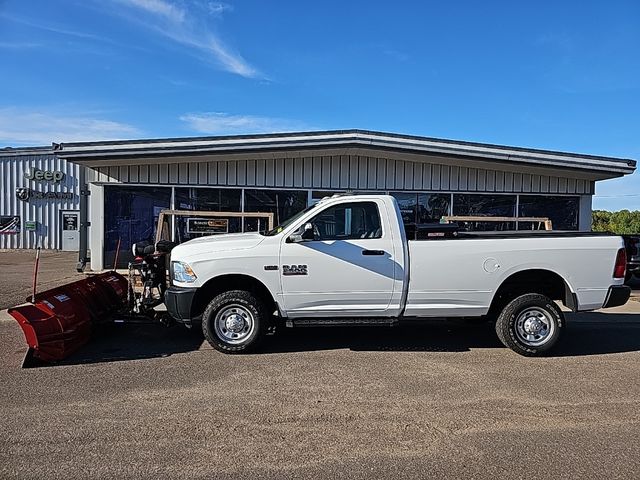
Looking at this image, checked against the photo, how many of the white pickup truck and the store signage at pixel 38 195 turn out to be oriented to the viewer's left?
1

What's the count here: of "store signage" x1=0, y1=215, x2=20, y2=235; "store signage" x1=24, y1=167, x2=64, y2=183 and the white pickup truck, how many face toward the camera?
2

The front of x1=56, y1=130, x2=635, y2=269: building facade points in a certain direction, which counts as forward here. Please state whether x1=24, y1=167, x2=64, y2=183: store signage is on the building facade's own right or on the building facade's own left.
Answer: on the building facade's own right

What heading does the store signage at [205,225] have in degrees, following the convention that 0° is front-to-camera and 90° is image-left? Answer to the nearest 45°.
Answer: approximately 0°

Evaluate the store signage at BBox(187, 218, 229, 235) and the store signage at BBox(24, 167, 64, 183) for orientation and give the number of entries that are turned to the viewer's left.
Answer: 0

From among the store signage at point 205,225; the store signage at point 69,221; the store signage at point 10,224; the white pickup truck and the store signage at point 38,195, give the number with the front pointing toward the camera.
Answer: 4

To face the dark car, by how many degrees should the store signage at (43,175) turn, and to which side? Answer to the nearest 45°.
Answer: approximately 45° to its left

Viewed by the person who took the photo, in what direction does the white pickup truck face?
facing to the left of the viewer

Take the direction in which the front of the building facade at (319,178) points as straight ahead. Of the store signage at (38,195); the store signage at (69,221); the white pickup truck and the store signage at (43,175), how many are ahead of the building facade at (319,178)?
1

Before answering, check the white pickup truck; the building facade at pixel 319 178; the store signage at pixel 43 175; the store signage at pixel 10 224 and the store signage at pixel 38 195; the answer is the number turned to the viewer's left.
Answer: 1

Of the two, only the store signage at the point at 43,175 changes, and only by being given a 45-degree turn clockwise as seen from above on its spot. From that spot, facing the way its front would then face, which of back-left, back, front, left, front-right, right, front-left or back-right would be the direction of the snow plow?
front-left
